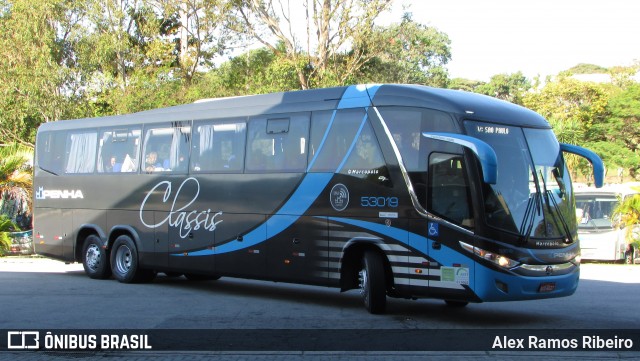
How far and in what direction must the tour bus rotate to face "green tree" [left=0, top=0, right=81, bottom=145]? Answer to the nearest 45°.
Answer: approximately 180°

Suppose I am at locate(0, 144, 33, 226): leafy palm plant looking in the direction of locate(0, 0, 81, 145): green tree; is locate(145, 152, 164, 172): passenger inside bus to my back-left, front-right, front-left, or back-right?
back-right

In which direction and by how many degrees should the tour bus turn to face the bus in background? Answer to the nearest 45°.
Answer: approximately 90° to its left

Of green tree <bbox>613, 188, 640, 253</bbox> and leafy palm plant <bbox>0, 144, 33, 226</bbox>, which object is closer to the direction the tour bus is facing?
the green tree

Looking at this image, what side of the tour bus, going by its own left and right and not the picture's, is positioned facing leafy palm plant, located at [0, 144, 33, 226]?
back

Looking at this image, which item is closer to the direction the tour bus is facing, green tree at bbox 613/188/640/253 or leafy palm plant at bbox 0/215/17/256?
the green tree

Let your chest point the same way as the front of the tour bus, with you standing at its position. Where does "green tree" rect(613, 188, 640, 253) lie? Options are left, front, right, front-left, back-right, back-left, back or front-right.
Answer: left

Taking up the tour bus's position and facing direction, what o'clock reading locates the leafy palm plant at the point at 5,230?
The leafy palm plant is roughly at 6 o'clock from the tour bus.

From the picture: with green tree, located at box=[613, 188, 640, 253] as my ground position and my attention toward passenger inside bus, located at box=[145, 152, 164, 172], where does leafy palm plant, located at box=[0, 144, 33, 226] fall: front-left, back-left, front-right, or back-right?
front-right
